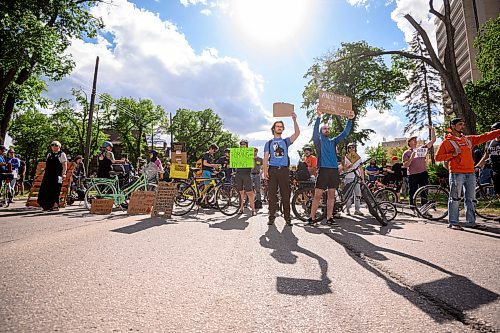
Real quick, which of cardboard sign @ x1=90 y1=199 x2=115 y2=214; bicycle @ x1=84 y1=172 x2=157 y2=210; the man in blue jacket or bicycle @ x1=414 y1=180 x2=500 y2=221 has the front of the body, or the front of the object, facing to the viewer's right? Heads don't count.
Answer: bicycle @ x1=84 y1=172 x2=157 y2=210

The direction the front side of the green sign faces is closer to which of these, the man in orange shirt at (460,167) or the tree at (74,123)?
the man in orange shirt

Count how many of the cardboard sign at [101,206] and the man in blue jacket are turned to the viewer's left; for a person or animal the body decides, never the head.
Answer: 0

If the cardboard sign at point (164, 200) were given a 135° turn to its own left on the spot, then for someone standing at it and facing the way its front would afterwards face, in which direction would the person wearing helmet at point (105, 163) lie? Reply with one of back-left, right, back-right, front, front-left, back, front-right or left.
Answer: left

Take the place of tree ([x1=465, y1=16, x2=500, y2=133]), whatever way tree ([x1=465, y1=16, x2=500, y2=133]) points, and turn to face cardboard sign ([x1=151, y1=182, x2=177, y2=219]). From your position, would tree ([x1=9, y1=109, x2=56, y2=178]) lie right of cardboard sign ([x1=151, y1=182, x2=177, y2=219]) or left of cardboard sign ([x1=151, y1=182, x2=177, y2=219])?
right

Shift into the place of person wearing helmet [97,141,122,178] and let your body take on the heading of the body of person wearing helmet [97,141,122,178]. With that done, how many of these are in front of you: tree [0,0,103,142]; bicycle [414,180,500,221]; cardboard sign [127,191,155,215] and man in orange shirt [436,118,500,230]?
3

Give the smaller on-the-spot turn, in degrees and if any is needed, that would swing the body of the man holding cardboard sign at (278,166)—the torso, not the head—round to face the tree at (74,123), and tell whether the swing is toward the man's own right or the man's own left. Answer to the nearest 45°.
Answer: approximately 135° to the man's own right

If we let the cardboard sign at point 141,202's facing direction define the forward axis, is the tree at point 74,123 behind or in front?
behind

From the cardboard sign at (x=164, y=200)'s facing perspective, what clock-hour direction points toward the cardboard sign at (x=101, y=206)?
the cardboard sign at (x=101, y=206) is roughly at 4 o'clock from the cardboard sign at (x=164, y=200).

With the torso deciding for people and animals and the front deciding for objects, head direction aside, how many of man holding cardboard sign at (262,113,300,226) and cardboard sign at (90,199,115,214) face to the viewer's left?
0

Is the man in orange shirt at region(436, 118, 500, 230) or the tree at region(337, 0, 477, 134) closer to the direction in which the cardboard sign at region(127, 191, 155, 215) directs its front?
the man in orange shirt

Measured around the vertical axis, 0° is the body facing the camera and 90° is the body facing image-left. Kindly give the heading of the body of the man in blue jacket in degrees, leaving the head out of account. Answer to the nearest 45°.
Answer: approximately 0°

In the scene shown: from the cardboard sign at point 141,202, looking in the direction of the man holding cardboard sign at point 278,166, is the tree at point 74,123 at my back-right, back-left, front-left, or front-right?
back-left

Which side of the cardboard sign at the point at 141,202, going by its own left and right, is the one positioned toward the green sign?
left
